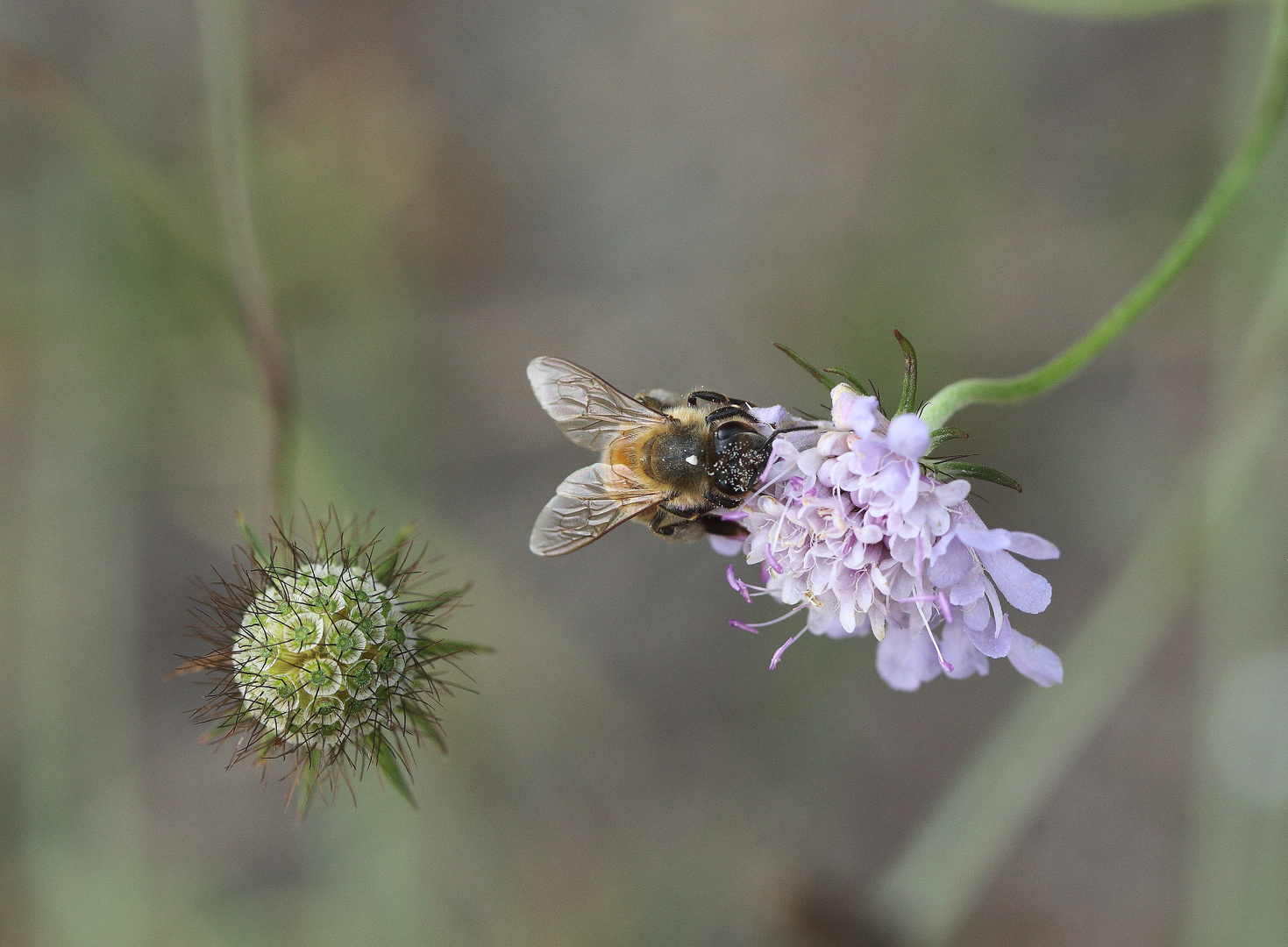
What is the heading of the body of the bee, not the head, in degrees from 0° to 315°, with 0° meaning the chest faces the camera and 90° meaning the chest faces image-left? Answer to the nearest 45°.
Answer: approximately 270°

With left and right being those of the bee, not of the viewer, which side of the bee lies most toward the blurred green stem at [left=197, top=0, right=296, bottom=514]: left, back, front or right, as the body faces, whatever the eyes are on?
back
